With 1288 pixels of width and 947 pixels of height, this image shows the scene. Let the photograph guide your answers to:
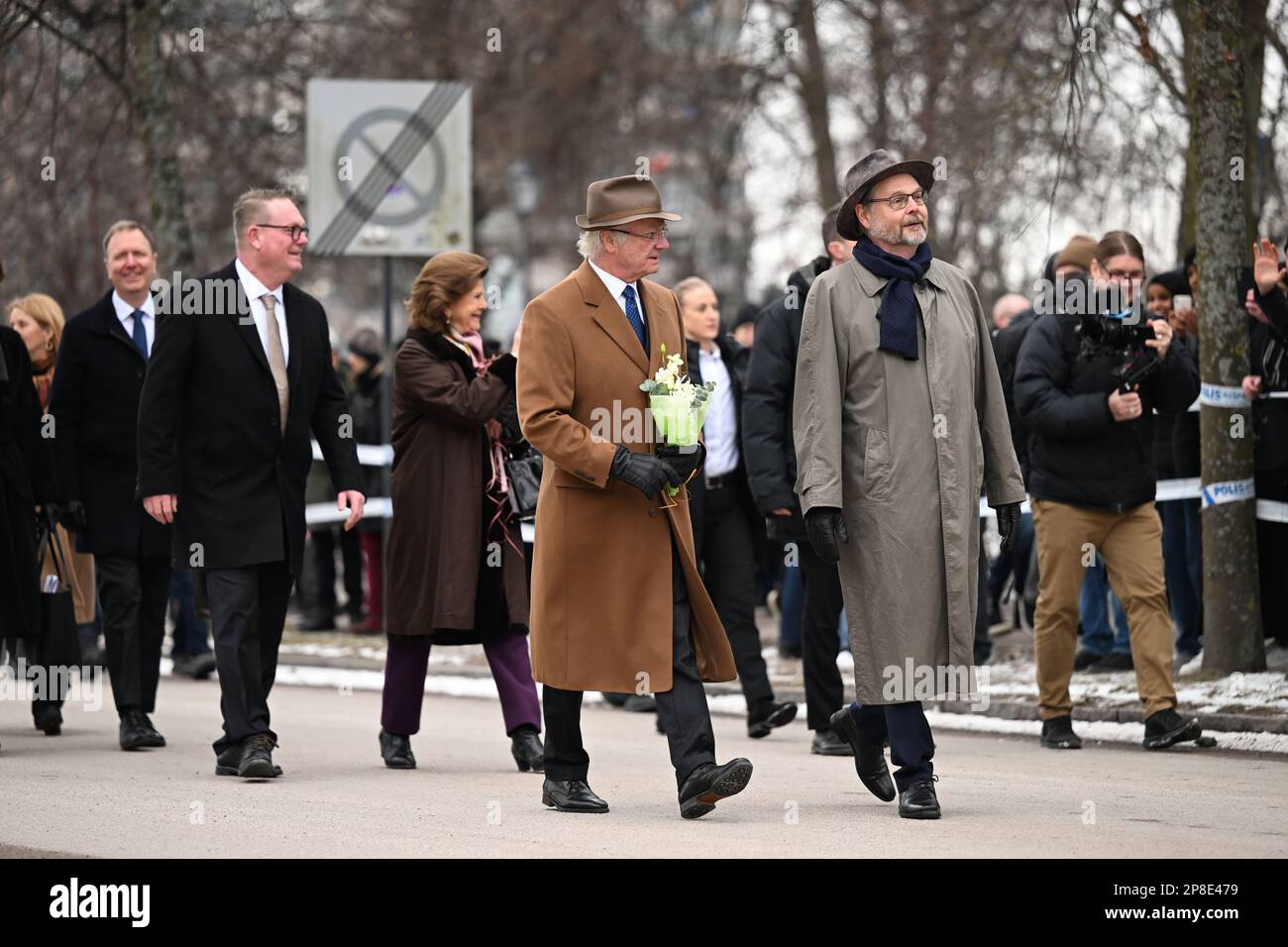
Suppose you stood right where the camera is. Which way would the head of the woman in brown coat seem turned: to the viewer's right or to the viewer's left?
to the viewer's right

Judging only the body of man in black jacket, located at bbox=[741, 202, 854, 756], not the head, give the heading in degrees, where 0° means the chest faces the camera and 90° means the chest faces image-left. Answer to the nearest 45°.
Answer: approximately 315°
